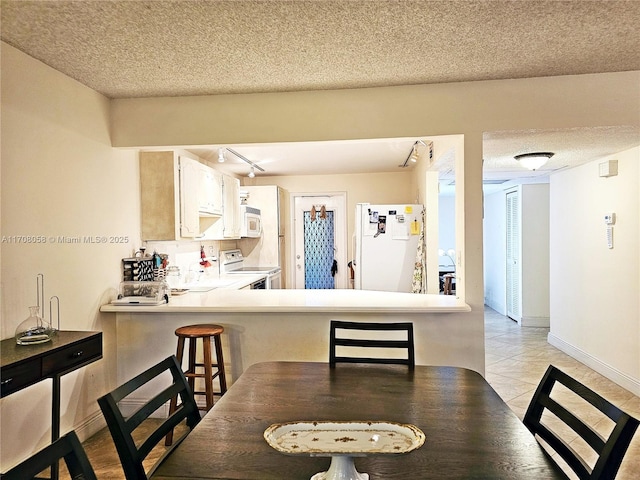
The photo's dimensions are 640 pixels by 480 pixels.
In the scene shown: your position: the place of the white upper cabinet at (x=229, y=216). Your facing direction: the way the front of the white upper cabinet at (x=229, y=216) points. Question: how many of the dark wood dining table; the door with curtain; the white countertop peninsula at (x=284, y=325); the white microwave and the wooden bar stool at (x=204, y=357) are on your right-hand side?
3

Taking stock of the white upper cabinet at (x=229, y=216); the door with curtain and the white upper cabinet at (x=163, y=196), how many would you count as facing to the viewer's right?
2

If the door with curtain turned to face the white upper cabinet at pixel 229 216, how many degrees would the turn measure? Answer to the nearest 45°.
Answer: approximately 45° to its right

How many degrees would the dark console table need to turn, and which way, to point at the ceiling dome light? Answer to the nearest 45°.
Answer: approximately 45° to its left

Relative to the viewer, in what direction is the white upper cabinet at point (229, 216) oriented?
to the viewer's right

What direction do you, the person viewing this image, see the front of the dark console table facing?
facing the viewer and to the right of the viewer

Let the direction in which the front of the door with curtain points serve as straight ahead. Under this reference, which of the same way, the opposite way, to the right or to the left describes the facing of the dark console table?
to the left

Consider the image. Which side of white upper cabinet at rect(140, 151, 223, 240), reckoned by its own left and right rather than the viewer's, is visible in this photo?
right
